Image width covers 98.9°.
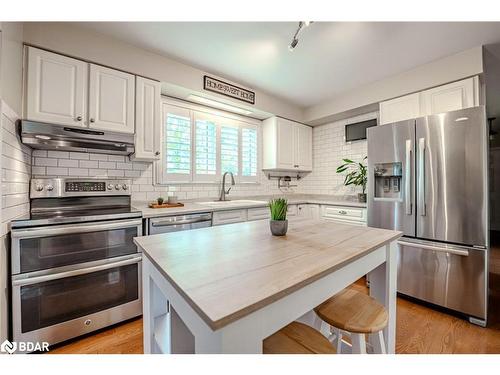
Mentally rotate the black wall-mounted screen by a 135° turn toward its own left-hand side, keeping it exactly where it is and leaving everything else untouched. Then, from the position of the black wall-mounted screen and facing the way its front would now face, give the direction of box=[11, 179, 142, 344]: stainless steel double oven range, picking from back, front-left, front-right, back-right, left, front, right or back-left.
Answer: back-right

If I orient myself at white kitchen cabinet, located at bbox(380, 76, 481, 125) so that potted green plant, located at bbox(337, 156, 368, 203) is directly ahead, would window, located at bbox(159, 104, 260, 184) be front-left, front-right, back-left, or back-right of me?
front-left

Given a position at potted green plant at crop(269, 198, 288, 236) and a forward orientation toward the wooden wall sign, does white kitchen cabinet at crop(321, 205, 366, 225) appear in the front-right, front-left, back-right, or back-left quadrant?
front-right

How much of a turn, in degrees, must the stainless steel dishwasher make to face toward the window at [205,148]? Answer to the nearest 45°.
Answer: approximately 135° to its left

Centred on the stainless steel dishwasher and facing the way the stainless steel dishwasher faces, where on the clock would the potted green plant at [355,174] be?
The potted green plant is roughly at 10 o'clock from the stainless steel dishwasher.

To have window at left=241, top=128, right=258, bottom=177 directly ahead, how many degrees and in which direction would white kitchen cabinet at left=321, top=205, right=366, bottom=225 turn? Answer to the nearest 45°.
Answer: approximately 45° to its right

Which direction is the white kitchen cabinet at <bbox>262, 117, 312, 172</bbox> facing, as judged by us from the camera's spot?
facing the viewer and to the right of the viewer

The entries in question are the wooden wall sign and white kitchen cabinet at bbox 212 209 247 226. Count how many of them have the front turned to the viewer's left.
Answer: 0

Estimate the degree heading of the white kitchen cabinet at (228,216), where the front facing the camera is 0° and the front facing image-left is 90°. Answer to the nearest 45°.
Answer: approximately 315°

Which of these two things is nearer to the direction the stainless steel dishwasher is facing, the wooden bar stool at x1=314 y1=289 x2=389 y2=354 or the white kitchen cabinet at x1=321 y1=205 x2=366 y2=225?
the wooden bar stool

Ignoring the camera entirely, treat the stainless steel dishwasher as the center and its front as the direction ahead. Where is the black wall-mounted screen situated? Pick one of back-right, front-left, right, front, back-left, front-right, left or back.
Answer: front-left

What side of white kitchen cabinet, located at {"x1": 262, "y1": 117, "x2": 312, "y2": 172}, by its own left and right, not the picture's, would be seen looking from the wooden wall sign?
right

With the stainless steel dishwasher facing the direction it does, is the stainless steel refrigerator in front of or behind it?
in front

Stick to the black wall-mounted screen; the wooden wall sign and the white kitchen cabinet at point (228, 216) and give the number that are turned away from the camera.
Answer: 0

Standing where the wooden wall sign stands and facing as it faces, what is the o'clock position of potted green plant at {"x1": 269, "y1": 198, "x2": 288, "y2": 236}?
The potted green plant is roughly at 1 o'clock from the wooden wall sign.
